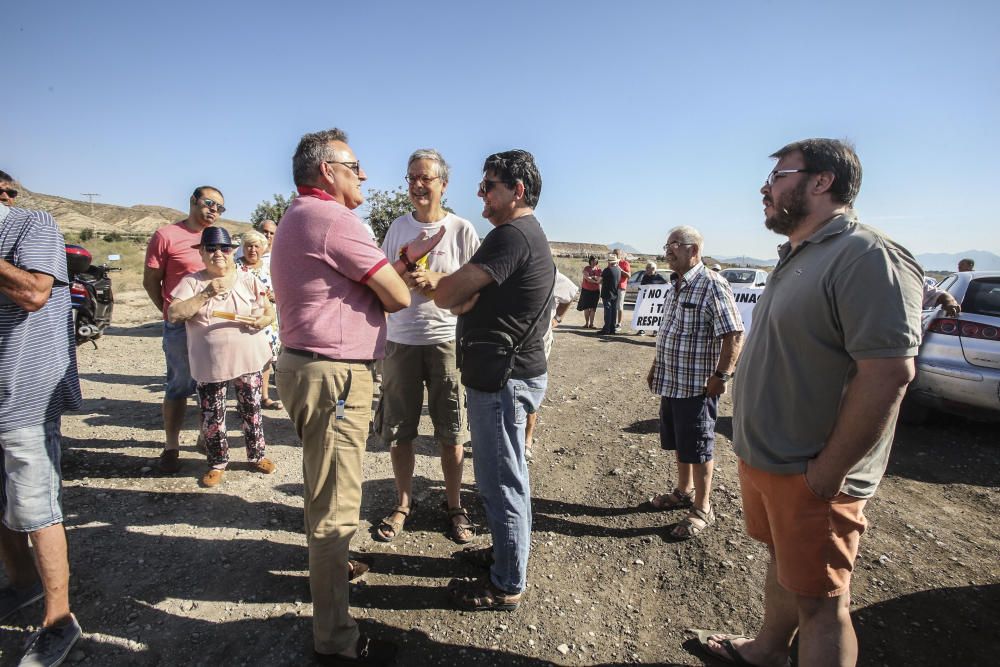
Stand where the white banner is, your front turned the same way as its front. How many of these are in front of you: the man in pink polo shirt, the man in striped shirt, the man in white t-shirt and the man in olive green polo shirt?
4

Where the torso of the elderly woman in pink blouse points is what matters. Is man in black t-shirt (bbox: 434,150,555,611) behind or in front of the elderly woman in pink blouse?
in front

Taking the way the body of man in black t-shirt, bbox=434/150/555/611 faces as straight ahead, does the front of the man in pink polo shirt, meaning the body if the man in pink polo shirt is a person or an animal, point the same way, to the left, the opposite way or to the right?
the opposite way

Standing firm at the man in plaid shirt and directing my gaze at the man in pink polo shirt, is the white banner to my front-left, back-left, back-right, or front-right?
back-right

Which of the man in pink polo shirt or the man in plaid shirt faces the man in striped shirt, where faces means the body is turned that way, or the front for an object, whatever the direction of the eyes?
the man in plaid shirt

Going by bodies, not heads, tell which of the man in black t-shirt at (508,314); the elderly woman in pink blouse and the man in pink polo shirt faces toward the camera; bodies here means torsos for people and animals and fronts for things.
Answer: the elderly woman in pink blouse

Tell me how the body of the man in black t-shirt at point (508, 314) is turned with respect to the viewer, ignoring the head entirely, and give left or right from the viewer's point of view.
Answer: facing to the left of the viewer

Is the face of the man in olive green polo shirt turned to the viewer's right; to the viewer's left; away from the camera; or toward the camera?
to the viewer's left

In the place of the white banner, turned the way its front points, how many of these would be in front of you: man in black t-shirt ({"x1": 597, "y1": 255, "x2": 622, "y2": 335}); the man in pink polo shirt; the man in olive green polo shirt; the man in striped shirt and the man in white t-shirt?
4

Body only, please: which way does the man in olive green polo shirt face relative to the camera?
to the viewer's left

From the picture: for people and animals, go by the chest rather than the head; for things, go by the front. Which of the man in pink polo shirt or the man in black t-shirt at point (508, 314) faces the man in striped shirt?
the man in black t-shirt

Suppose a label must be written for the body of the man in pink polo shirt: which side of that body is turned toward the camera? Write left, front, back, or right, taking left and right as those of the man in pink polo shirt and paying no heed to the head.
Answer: right
